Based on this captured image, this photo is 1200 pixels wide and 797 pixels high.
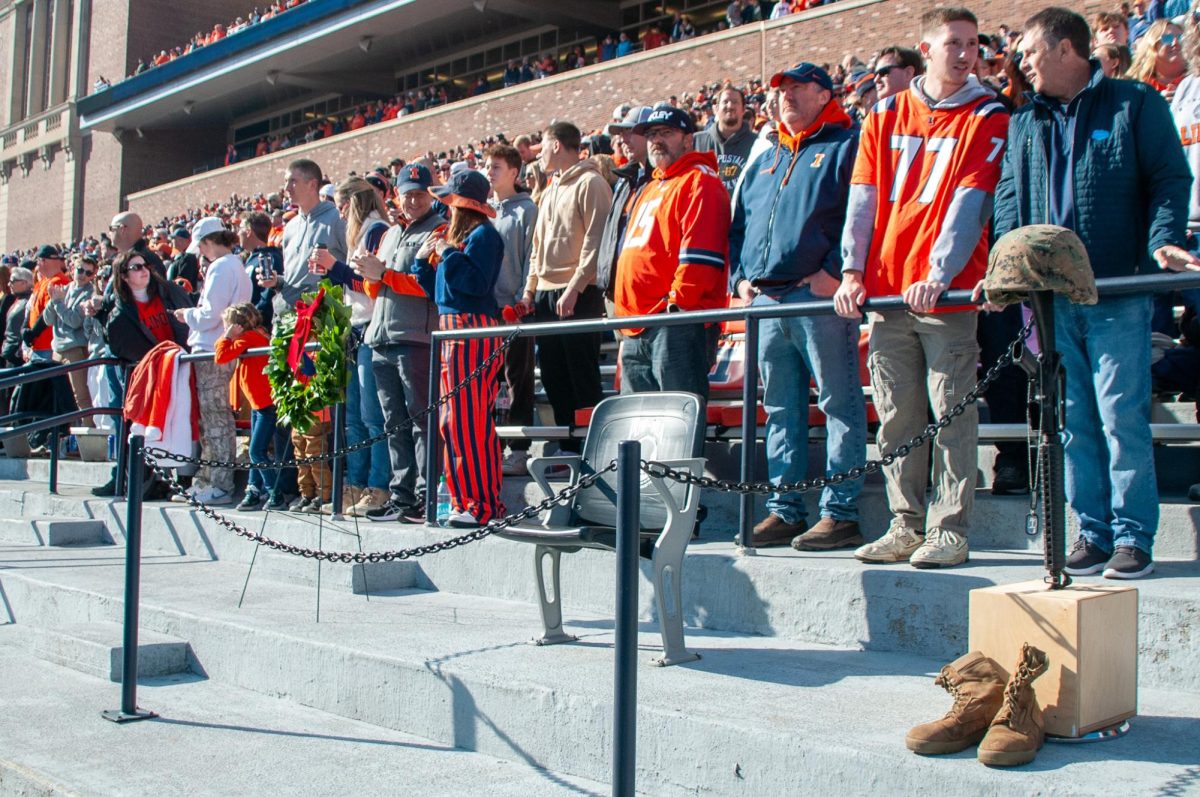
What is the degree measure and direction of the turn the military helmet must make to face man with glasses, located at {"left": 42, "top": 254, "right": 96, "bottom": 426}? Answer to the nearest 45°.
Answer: approximately 90° to its right

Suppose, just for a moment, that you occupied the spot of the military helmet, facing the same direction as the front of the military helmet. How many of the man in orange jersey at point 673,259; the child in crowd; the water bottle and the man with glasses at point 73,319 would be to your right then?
4

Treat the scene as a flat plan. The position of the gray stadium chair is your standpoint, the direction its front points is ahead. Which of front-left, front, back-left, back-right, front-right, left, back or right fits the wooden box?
left

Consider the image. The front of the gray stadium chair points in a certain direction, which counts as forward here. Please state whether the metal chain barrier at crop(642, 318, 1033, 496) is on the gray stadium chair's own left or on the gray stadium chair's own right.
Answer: on the gray stadium chair's own left

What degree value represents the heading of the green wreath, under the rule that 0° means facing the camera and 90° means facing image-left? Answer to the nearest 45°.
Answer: approximately 45°

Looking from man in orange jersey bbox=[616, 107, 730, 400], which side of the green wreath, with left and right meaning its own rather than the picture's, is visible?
left

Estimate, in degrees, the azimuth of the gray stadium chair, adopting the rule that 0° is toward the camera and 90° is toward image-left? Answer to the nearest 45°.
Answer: approximately 45°

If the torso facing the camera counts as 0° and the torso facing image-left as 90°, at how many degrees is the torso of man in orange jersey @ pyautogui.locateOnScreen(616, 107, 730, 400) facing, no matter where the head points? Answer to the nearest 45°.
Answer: approximately 45°

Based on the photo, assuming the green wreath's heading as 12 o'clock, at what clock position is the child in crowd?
The child in crowd is roughly at 4 o'clock from the green wreath.

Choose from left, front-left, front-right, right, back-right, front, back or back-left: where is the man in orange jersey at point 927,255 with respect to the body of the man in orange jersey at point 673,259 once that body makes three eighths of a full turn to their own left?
front-right

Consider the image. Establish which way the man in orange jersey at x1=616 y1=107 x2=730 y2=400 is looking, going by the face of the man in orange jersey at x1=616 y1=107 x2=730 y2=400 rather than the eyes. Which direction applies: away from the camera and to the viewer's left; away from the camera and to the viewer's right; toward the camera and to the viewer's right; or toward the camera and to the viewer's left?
toward the camera and to the viewer's left

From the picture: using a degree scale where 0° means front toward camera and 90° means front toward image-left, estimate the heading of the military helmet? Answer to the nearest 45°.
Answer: approximately 45°

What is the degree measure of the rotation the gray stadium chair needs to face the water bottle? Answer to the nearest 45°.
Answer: approximately 90° to its right
